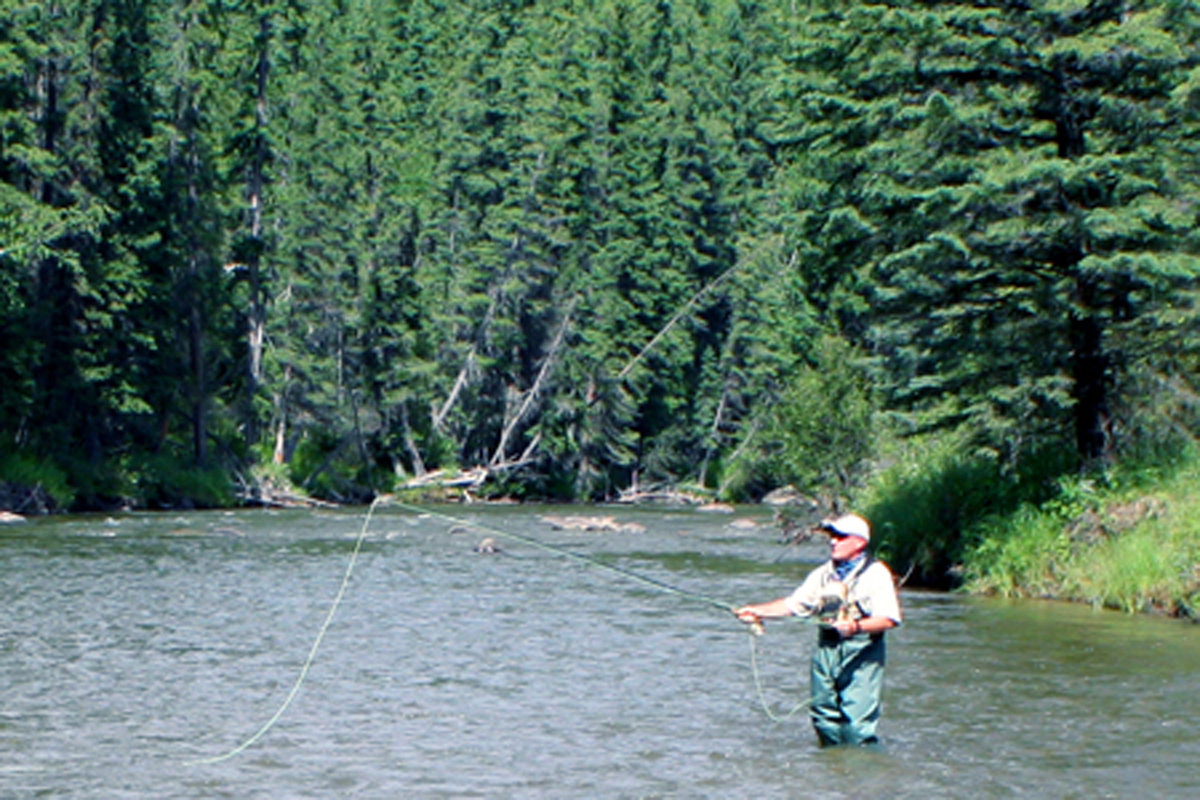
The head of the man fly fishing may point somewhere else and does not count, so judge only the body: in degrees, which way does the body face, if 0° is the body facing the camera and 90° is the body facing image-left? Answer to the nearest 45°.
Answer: approximately 45°

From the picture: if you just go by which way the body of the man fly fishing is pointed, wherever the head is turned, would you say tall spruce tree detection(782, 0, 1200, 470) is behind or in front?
behind
